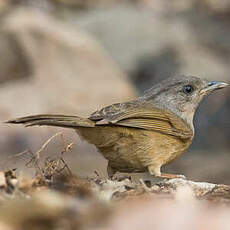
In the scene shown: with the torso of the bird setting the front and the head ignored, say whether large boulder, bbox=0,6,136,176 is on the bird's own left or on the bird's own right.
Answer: on the bird's own left

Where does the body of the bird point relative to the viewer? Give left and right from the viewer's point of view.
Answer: facing to the right of the viewer
